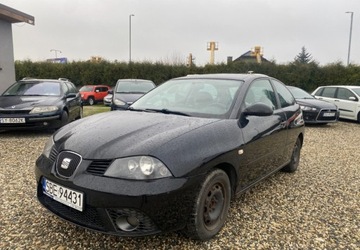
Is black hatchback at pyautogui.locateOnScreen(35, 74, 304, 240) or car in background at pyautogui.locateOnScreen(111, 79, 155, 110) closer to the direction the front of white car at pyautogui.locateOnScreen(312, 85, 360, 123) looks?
the black hatchback

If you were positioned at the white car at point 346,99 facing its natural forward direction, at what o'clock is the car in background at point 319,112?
The car in background is roughly at 2 o'clock from the white car.

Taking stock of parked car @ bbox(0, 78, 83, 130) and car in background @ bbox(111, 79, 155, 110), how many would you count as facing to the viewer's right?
0

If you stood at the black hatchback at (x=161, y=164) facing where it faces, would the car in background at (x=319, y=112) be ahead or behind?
behind

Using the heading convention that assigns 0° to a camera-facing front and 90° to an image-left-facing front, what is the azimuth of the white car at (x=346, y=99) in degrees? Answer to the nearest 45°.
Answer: approximately 315°

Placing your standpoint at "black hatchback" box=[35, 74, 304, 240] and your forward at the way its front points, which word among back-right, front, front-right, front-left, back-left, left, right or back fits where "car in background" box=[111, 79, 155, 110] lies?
back-right

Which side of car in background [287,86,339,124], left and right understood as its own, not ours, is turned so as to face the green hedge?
back

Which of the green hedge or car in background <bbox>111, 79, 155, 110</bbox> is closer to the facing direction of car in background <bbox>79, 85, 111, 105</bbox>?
the car in background

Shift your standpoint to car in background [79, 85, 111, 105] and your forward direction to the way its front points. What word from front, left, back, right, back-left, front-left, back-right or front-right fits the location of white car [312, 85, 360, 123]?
left

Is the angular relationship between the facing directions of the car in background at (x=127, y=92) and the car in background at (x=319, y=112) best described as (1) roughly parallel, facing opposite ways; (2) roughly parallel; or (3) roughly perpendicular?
roughly parallel

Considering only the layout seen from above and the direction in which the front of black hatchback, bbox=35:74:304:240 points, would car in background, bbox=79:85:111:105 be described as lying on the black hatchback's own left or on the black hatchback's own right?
on the black hatchback's own right

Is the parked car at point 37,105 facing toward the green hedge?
no

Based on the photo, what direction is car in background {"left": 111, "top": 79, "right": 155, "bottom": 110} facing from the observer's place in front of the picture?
facing the viewer

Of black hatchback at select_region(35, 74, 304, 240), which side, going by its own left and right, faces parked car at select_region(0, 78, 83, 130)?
right

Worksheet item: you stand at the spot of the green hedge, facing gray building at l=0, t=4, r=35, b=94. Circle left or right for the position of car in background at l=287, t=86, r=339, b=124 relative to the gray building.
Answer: left

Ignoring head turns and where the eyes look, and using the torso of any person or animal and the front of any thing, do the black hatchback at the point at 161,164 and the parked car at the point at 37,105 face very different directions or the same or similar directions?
same or similar directions

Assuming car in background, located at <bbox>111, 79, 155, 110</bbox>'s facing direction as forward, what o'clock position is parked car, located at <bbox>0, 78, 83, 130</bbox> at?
The parked car is roughly at 1 o'clock from the car in background.

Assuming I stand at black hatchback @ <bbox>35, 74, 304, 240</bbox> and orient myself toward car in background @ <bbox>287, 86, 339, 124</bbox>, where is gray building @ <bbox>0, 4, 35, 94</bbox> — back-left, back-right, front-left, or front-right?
front-left
